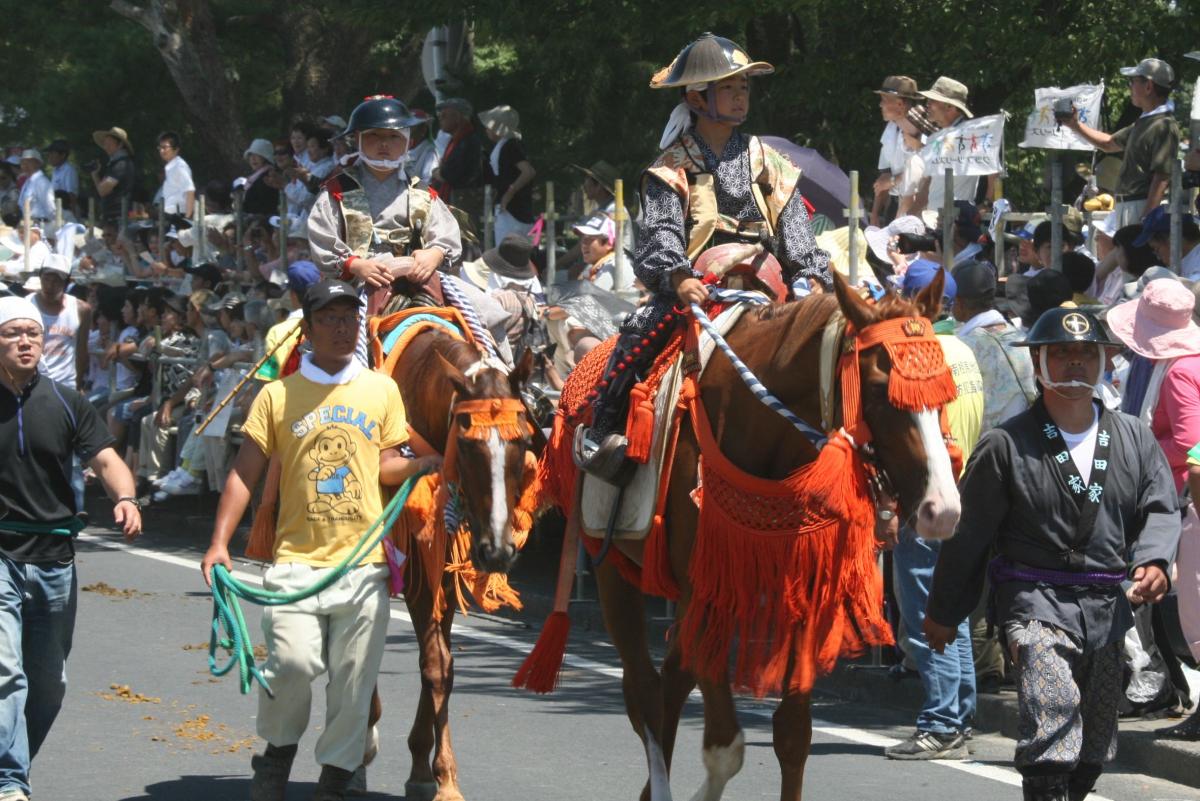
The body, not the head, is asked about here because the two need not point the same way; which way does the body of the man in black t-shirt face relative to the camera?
toward the camera

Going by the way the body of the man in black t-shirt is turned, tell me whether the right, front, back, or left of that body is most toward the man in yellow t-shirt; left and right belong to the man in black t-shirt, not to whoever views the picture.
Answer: left

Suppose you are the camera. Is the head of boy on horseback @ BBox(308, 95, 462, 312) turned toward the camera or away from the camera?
toward the camera

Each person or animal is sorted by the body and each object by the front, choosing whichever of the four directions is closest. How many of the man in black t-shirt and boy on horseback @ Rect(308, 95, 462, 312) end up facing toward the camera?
2

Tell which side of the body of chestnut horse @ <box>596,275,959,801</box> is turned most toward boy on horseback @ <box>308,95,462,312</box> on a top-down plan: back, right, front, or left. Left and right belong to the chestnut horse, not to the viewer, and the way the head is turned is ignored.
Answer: back

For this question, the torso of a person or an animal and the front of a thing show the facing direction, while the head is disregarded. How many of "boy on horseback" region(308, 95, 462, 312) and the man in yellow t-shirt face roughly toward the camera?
2

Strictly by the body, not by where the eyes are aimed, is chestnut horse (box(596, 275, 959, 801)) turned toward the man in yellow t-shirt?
no

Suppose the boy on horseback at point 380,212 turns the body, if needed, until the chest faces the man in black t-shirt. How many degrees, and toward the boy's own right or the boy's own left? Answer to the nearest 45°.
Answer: approximately 45° to the boy's own right

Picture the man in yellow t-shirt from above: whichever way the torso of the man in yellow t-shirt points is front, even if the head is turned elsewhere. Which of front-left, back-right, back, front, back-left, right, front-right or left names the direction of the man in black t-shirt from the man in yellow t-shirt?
right

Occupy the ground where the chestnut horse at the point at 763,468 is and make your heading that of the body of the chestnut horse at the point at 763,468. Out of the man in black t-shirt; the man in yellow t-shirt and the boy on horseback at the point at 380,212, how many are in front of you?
0

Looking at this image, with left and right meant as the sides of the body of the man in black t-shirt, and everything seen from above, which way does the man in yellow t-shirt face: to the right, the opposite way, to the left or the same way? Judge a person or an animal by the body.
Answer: the same way

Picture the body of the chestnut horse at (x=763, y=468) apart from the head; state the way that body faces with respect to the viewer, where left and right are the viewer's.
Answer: facing the viewer and to the right of the viewer

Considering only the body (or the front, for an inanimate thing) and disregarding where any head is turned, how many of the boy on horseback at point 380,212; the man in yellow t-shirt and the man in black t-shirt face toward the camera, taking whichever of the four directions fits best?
3

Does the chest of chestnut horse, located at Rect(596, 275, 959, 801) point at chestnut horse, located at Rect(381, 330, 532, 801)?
no

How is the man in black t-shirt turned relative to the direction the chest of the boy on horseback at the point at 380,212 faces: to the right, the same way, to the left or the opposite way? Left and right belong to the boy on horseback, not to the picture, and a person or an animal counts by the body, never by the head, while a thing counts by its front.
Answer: the same way

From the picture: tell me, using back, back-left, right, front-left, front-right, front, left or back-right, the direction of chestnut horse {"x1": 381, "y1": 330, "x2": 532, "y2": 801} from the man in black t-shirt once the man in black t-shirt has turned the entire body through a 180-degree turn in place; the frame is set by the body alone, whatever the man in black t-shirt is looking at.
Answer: right

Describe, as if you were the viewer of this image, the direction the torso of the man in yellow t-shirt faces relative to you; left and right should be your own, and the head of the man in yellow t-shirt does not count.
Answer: facing the viewer

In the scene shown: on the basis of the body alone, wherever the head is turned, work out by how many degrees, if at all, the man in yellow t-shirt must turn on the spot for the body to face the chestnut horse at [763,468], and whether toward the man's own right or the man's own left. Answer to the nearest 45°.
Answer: approximately 45° to the man's own left

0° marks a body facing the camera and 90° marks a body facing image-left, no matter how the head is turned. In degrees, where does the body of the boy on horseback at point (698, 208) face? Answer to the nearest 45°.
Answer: approximately 315°

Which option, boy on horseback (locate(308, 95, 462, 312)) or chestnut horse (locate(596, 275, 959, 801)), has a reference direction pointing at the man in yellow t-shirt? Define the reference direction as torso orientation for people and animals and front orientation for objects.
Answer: the boy on horseback
